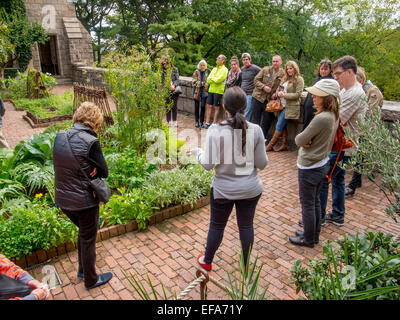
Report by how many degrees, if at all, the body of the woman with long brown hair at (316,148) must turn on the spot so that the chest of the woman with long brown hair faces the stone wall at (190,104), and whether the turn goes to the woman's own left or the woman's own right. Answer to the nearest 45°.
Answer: approximately 45° to the woman's own right

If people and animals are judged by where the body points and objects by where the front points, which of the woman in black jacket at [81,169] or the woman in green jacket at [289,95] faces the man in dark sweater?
the woman in black jacket

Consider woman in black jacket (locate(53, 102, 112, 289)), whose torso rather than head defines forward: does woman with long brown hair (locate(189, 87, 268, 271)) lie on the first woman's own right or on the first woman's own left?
on the first woman's own right

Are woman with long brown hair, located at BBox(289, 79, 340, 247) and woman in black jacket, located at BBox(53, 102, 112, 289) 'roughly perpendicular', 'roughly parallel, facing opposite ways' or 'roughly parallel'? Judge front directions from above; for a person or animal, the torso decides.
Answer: roughly perpendicular

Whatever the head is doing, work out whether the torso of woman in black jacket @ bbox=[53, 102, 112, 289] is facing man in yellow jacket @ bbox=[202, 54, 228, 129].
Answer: yes

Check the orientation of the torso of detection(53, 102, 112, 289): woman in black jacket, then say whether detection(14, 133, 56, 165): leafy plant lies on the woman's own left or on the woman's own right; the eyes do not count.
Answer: on the woman's own left

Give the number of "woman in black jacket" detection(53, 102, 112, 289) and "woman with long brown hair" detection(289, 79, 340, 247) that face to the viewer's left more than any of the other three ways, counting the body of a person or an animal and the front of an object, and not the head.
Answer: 1

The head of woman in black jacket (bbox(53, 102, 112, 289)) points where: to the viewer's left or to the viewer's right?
to the viewer's right

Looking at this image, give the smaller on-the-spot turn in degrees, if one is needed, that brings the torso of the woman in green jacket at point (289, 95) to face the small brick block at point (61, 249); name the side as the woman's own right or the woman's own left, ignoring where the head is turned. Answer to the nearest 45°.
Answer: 0° — they already face it

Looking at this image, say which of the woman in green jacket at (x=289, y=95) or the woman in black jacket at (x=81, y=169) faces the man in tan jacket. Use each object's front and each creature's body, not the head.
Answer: the woman in black jacket
